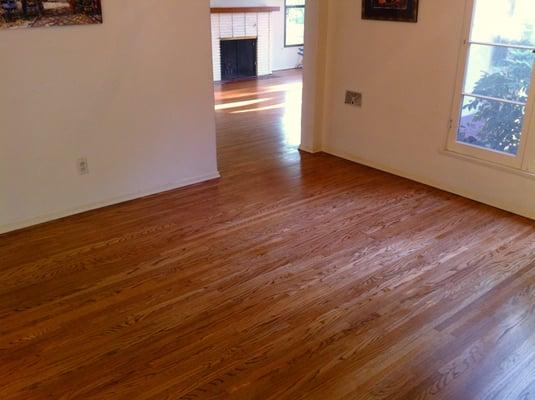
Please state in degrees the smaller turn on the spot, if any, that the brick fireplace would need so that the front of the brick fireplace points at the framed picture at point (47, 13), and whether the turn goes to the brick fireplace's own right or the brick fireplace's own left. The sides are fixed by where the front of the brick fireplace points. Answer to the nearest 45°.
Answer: approximately 45° to the brick fireplace's own right

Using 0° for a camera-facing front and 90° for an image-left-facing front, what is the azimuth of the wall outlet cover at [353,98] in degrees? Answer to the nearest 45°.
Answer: approximately 45°

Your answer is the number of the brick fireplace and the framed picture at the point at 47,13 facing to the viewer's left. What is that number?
0

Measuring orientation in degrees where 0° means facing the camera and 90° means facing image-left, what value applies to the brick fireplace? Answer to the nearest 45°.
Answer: approximately 315°

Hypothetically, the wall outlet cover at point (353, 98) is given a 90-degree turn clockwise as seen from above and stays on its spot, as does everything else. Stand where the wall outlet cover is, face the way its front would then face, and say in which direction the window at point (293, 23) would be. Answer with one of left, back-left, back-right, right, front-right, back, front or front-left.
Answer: front-right

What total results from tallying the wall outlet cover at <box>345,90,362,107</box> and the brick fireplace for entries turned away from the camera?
0

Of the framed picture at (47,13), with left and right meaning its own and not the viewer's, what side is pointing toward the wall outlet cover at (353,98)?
left

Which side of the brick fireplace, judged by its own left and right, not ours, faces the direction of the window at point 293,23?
left

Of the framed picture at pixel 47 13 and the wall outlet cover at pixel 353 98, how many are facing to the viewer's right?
0

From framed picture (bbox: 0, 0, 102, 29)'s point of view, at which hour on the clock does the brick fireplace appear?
The brick fireplace is roughly at 7 o'clock from the framed picture.
